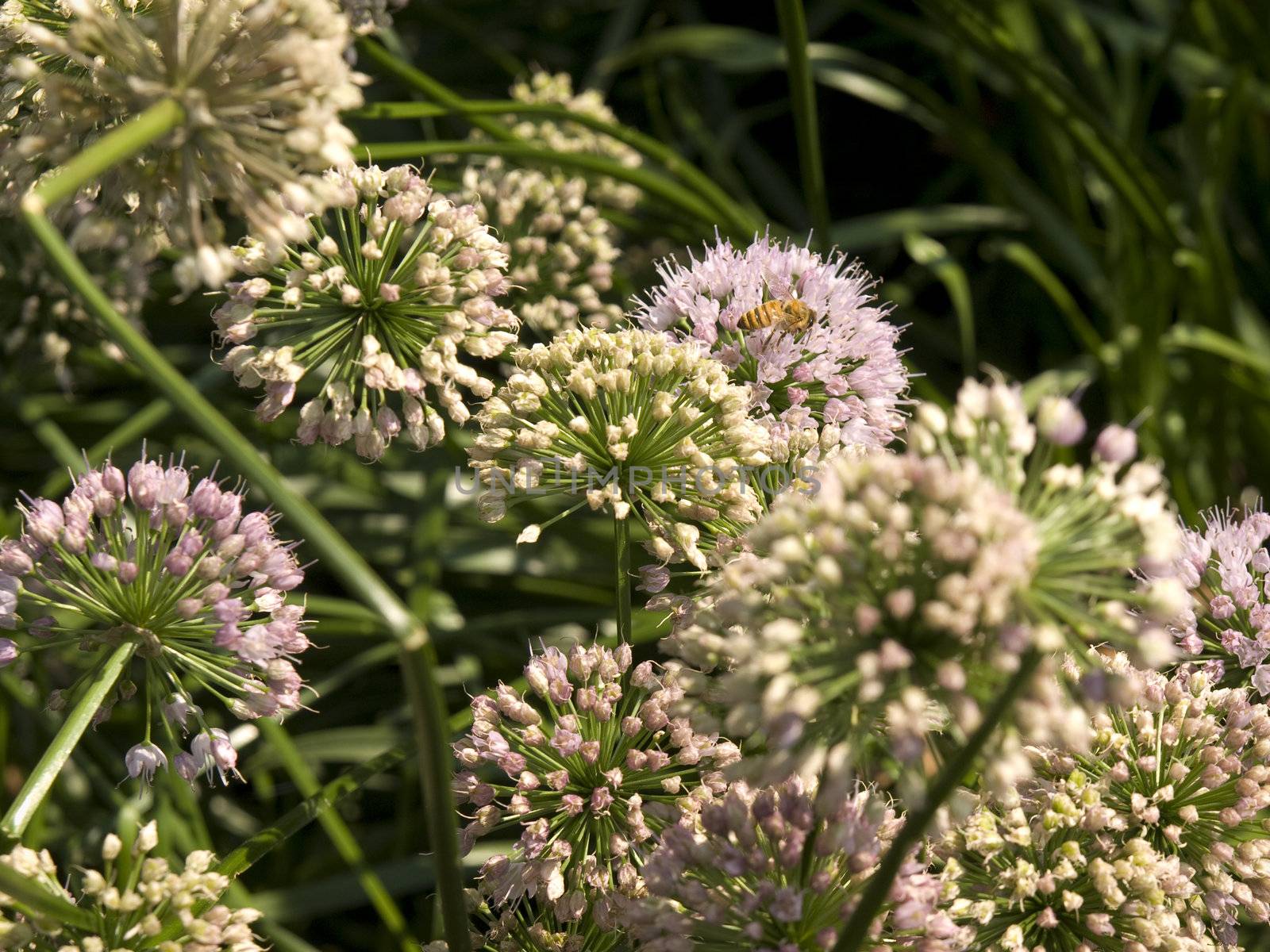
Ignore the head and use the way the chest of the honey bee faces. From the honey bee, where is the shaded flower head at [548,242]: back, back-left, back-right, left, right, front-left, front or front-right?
back-left

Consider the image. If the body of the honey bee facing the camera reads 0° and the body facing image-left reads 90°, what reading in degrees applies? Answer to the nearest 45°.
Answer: approximately 270°

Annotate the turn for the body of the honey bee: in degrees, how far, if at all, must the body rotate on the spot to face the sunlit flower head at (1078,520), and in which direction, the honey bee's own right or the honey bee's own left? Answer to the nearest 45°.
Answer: approximately 45° to the honey bee's own right

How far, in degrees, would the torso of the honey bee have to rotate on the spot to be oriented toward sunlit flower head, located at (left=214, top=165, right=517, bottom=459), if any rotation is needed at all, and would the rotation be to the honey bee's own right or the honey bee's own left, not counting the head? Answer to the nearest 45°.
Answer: approximately 180°
